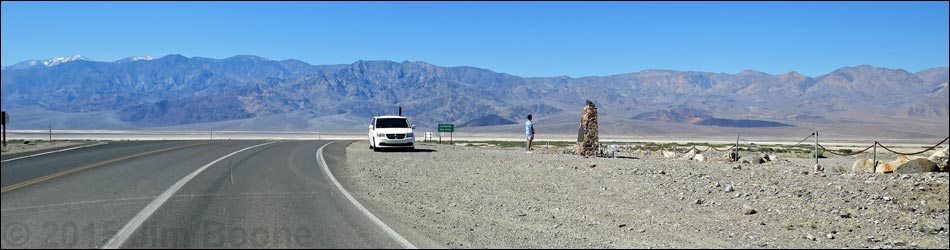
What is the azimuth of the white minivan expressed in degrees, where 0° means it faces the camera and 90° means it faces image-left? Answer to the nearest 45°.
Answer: approximately 0°

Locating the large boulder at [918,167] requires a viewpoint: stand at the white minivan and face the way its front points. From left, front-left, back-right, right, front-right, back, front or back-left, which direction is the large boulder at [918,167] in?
front-left

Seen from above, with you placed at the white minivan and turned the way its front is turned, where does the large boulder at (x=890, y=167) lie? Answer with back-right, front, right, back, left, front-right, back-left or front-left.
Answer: front-left

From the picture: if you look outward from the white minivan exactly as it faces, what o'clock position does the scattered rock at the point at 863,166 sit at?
The scattered rock is roughly at 10 o'clock from the white minivan.
